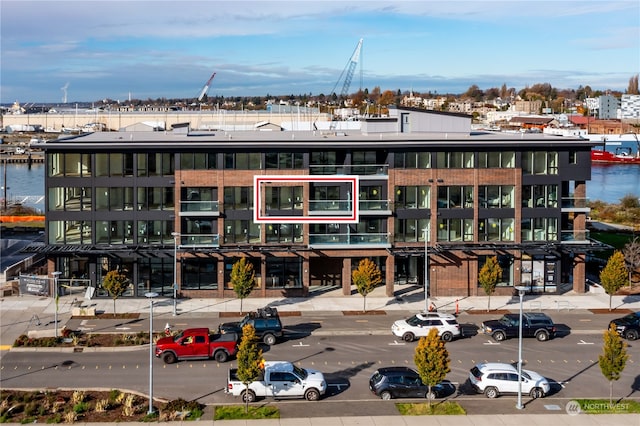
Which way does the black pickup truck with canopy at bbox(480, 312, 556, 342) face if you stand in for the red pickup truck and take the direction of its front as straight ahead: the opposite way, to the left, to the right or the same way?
the same way

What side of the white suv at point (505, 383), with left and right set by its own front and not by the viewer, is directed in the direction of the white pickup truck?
back

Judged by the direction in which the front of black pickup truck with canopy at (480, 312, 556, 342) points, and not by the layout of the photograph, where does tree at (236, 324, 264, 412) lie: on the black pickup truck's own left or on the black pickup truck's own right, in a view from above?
on the black pickup truck's own left

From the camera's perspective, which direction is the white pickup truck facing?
to the viewer's right

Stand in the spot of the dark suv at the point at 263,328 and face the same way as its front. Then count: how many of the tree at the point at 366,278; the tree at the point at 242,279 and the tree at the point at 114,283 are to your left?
0

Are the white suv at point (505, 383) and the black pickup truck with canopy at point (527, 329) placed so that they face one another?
no

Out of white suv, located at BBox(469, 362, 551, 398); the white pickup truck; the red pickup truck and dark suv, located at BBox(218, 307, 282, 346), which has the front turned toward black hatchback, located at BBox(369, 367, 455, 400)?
the white pickup truck

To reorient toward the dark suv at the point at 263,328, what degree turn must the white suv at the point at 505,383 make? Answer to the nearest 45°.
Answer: approximately 135° to its left

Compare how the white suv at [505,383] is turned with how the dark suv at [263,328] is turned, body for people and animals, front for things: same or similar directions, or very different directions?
very different directions

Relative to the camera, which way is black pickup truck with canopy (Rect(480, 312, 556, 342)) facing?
to the viewer's left

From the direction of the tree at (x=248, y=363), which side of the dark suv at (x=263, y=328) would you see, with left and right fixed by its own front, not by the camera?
left

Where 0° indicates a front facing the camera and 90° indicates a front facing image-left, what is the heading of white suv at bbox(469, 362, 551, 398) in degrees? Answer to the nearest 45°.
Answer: approximately 270°

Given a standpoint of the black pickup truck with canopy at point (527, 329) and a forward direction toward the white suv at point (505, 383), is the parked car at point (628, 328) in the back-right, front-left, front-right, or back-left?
back-left

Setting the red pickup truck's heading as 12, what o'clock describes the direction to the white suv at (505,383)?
The white suv is roughly at 7 o'clock from the red pickup truck.

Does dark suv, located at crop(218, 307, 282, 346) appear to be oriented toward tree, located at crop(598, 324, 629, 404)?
no

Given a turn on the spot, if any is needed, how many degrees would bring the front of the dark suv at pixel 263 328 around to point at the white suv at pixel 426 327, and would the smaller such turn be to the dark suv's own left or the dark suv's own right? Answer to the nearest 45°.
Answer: approximately 180°

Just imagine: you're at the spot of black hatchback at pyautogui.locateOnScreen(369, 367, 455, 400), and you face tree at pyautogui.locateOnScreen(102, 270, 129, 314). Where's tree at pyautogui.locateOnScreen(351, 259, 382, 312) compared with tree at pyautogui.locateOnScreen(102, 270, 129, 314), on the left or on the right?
right

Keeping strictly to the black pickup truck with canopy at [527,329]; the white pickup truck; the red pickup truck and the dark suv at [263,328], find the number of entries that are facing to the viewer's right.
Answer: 1

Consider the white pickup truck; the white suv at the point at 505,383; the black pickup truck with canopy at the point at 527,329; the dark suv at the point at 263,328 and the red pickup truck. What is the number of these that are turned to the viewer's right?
2

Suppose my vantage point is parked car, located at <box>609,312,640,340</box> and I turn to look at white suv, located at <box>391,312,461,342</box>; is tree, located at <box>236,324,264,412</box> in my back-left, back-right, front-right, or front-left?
front-left
